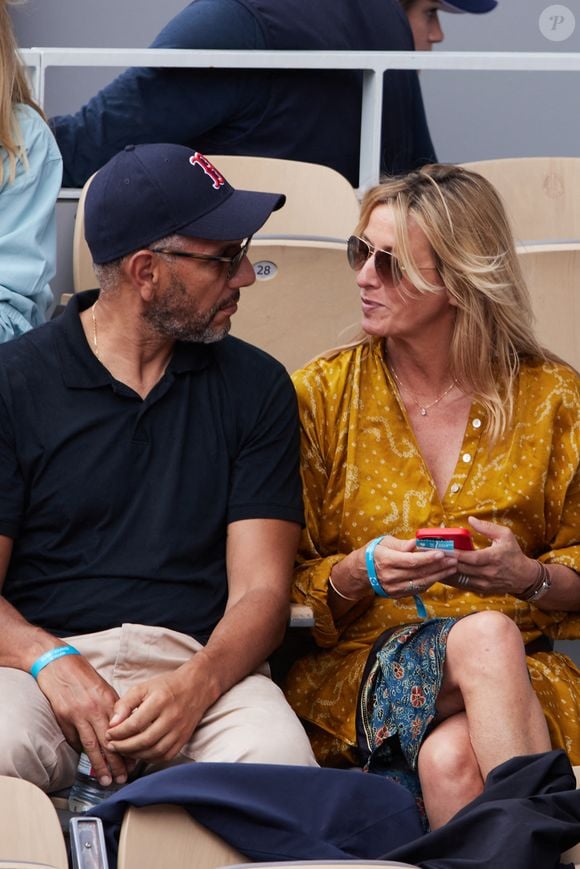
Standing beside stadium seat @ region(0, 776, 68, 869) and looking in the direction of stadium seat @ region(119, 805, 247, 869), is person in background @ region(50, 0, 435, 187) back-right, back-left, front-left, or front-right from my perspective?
front-left

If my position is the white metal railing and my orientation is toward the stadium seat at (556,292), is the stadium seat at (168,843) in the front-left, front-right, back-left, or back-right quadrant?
front-right

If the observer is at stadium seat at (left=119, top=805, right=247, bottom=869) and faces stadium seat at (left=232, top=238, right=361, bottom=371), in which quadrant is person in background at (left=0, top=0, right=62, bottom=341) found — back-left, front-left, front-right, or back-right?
front-left

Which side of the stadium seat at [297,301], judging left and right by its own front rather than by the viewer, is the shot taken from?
front

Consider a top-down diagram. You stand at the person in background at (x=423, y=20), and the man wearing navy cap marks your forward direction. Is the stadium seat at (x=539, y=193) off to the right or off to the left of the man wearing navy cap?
left

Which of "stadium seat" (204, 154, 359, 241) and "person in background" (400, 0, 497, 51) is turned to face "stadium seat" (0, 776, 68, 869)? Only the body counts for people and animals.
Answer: "stadium seat" (204, 154, 359, 241)

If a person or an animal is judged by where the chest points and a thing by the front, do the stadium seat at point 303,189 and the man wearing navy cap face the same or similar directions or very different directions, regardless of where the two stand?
same or similar directions

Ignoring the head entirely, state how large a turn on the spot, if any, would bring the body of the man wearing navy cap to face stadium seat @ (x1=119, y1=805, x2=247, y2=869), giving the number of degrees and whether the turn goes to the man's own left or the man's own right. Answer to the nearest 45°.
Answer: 0° — they already face it

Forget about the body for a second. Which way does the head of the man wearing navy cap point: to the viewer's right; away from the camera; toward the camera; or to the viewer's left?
to the viewer's right

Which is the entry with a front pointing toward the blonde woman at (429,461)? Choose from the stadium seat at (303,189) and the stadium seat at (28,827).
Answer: the stadium seat at (303,189)

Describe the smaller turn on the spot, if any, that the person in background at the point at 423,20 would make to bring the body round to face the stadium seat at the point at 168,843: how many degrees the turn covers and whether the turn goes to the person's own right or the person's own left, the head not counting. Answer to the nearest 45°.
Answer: approximately 90° to the person's own right

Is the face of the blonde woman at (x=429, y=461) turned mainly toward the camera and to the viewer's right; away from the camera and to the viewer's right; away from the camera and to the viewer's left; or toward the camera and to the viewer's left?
toward the camera and to the viewer's left

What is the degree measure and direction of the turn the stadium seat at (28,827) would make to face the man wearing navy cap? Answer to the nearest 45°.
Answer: approximately 180°

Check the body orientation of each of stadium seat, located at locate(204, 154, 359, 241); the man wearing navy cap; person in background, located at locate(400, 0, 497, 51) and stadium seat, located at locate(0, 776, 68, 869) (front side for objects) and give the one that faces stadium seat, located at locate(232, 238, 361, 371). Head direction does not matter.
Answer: stadium seat, located at locate(204, 154, 359, 241)

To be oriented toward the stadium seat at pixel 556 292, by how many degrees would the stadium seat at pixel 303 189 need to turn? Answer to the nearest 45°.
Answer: approximately 45° to its left

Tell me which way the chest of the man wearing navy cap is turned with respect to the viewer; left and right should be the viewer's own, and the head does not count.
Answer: facing the viewer
